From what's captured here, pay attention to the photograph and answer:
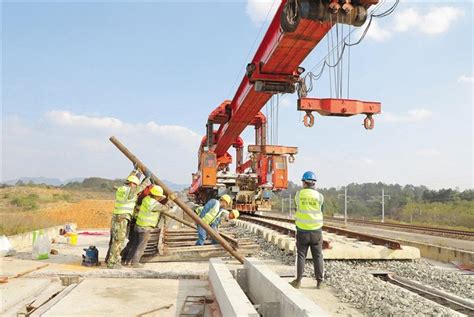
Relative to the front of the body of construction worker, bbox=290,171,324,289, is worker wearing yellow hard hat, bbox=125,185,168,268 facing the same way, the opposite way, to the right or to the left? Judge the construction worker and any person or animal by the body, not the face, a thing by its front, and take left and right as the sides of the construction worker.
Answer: to the right

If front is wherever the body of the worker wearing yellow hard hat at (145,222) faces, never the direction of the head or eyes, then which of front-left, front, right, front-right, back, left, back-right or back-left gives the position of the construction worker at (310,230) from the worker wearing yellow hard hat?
front-right

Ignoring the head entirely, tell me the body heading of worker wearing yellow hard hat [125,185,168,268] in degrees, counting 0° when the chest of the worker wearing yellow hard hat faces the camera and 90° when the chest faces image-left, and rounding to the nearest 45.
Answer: approximately 270°

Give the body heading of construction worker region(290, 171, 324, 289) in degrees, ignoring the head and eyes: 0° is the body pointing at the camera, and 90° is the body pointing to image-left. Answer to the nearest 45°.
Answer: approximately 180°

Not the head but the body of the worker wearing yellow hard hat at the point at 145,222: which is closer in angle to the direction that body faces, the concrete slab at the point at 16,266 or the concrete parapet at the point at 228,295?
the concrete parapet

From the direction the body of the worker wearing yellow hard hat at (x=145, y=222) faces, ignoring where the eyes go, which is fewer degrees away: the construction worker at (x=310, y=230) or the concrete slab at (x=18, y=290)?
the construction worker

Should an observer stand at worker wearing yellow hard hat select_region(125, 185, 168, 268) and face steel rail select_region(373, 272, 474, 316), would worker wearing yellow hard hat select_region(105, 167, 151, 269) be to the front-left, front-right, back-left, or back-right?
back-right
